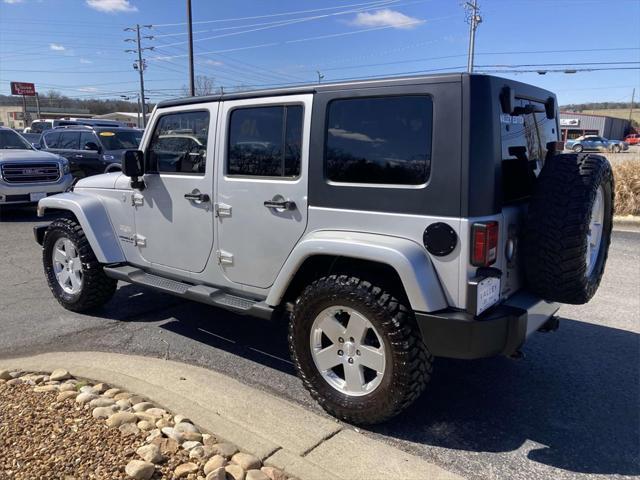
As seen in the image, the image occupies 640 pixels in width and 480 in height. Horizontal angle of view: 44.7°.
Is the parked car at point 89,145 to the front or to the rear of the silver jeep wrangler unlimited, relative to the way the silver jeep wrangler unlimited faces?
to the front

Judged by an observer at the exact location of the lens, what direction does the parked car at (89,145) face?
facing the viewer and to the right of the viewer

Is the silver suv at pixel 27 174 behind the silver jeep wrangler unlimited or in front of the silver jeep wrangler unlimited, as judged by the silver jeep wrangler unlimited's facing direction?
in front

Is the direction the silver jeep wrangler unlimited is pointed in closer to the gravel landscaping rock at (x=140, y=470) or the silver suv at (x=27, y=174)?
the silver suv

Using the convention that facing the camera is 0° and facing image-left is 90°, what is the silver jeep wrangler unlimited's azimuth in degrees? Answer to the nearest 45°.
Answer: approximately 135°

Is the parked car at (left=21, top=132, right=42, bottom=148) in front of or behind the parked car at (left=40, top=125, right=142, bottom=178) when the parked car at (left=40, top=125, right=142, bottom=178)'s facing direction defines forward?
behind

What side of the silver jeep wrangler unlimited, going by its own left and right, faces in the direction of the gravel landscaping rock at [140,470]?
left

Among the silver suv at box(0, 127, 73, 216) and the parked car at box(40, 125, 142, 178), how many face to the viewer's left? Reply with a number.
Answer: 0
